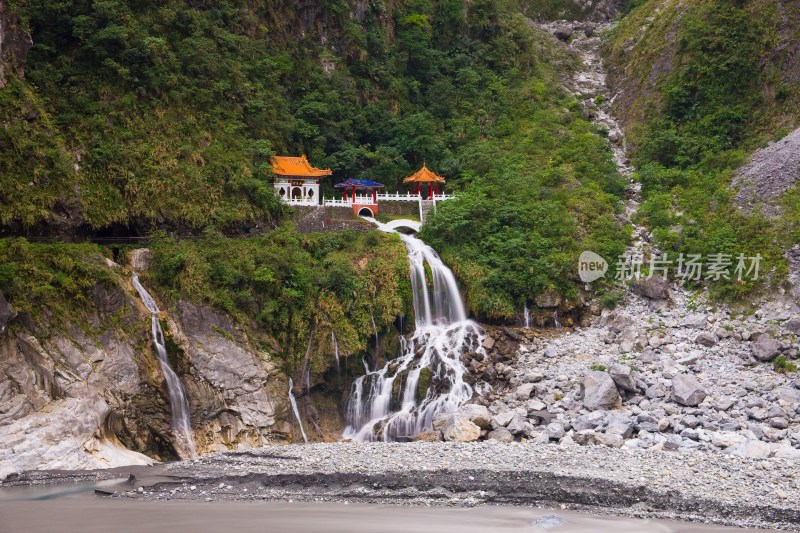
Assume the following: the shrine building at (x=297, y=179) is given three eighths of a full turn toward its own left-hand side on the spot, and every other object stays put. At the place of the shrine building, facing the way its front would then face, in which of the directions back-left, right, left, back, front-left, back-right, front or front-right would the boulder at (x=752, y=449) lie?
right

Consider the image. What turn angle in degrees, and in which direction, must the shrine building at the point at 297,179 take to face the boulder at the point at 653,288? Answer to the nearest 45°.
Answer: approximately 90° to its left

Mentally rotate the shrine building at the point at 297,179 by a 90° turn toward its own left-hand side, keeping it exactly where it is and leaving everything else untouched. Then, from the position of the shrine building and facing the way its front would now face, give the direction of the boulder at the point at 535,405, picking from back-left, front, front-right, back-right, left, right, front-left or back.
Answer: front-right

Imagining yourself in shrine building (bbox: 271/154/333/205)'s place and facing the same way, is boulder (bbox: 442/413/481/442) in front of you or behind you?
in front

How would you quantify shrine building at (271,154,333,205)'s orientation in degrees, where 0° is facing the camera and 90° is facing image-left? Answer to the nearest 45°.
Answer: approximately 0°

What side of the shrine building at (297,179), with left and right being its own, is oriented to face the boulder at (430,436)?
front

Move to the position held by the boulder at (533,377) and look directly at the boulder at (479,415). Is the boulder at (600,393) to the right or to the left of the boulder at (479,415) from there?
left

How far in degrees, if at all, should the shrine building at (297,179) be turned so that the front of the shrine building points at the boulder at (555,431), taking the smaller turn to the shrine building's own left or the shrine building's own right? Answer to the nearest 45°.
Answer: approximately 45° to the shrine building's own left

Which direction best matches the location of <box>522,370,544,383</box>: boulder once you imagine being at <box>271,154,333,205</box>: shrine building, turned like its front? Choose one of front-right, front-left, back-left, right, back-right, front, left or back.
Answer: front-left

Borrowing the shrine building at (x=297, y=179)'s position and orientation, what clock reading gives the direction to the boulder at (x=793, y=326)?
The boulder is roughly at 10 o'clock from the shrine building.

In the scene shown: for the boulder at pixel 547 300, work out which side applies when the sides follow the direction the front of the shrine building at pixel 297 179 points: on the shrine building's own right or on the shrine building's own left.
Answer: on the shrine building's own left

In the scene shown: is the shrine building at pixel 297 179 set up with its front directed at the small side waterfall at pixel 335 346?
yes

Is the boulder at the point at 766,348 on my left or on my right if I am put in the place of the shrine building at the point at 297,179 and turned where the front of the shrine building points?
on my left

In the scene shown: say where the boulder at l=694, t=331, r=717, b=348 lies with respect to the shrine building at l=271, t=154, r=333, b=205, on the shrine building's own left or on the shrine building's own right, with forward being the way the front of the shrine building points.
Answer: on the shrine building's own left

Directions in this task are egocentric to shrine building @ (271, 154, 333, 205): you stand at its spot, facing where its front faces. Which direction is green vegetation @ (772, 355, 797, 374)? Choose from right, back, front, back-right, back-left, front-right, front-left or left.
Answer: front-left

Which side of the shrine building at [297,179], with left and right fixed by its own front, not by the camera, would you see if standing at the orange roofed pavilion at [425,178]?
left

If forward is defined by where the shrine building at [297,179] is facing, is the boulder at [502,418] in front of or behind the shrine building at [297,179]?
in front

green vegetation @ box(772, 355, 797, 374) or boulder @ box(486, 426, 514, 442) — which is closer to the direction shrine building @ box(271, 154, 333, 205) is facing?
the boulder
